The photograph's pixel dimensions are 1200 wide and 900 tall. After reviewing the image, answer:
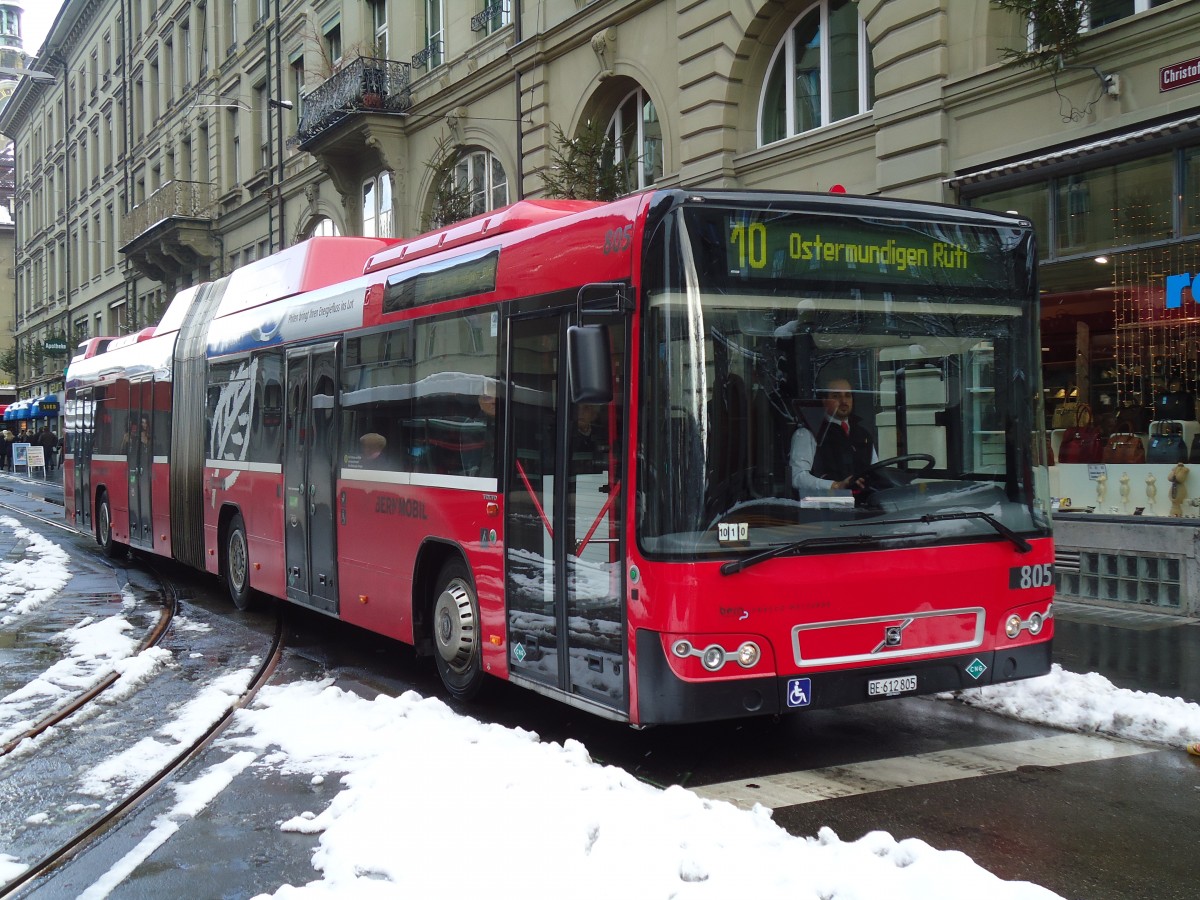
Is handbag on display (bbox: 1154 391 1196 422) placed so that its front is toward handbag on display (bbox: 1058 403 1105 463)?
no

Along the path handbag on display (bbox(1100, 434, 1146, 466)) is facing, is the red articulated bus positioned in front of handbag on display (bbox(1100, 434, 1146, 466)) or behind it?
in front

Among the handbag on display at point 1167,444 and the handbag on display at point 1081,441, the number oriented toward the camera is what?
2

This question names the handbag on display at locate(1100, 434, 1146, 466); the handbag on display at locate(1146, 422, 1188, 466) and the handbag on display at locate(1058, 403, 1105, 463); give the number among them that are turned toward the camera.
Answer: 3

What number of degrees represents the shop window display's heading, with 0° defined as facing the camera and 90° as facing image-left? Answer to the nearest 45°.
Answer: approximately 45°

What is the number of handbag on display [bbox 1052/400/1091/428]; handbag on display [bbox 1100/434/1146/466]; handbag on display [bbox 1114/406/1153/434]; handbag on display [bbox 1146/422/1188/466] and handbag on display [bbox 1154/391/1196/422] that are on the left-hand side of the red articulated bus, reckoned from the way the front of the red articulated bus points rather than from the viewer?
5

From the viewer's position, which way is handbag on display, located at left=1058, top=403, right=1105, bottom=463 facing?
facing the viewer

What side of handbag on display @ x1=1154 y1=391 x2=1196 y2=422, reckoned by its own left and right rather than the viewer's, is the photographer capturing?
front

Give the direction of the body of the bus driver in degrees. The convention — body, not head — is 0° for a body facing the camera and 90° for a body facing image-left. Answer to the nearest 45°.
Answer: approximately 315°

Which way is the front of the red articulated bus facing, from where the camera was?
facing the viewer and to the right of the viewer

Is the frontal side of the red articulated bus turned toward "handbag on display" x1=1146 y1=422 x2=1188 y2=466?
no
